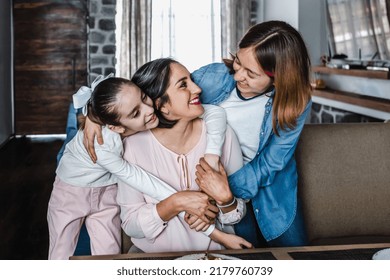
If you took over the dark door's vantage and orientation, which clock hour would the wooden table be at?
The wooden table is roughly at 12 o'clock from the dark door.

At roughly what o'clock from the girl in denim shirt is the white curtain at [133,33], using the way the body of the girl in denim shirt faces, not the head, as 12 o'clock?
The white curtain is roughly at 4 o'clock from the girl in denim shirt.

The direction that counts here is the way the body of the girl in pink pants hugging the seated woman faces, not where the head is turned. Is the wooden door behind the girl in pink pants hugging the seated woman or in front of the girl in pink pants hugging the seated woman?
behind

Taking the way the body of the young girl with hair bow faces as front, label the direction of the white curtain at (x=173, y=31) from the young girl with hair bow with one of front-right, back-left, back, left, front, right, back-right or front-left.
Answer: back-left

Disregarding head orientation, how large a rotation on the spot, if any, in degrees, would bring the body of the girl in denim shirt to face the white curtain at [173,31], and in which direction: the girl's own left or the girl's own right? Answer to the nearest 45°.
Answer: approximately 135° to the girl's own right

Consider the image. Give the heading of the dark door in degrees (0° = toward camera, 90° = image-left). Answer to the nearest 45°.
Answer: approximately 0°

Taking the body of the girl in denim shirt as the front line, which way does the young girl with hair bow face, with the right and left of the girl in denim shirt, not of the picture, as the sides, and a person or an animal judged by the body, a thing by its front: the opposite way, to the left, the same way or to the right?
to the left

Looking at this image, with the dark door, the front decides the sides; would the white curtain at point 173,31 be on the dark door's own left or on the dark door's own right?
on the dark door's own left

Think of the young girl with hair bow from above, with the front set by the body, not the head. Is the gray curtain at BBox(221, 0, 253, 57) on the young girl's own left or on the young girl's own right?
on the young girl's own left

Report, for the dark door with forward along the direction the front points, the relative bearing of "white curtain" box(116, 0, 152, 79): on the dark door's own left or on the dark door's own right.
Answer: on the dark door's own left
